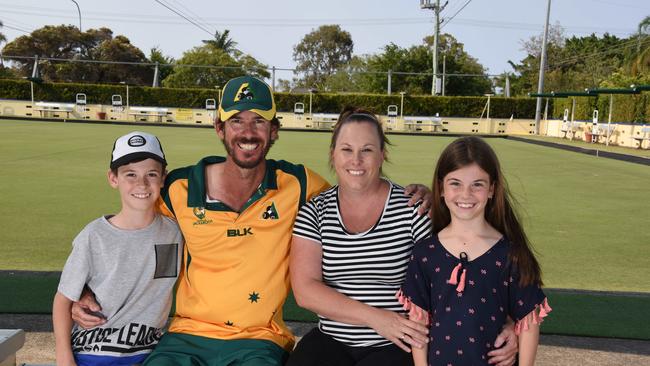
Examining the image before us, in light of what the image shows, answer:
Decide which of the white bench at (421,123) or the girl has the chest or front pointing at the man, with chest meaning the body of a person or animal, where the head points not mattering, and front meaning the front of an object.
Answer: the white bench

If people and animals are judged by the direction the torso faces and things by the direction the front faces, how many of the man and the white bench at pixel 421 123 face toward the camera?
2

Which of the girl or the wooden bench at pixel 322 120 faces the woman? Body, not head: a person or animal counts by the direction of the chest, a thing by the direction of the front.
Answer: the wooden bench

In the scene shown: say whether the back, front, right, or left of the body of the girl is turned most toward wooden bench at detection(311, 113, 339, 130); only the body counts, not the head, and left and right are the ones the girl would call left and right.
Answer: back

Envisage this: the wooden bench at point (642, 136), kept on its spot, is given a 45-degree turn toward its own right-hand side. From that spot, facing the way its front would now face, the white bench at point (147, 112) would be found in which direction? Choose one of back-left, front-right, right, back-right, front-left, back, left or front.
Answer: front

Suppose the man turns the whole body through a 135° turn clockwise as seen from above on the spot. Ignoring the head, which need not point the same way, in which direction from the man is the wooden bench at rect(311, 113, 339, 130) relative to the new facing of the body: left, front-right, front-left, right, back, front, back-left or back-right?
front-right

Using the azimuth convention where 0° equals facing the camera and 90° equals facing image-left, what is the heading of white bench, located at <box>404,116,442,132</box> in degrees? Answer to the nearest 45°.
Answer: approximately 0°

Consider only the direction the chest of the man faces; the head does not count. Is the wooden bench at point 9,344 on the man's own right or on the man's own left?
on the man's own right

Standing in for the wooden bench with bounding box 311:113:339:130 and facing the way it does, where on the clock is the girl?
The girl is roughly at 12 o'clock from the wooden bench.
